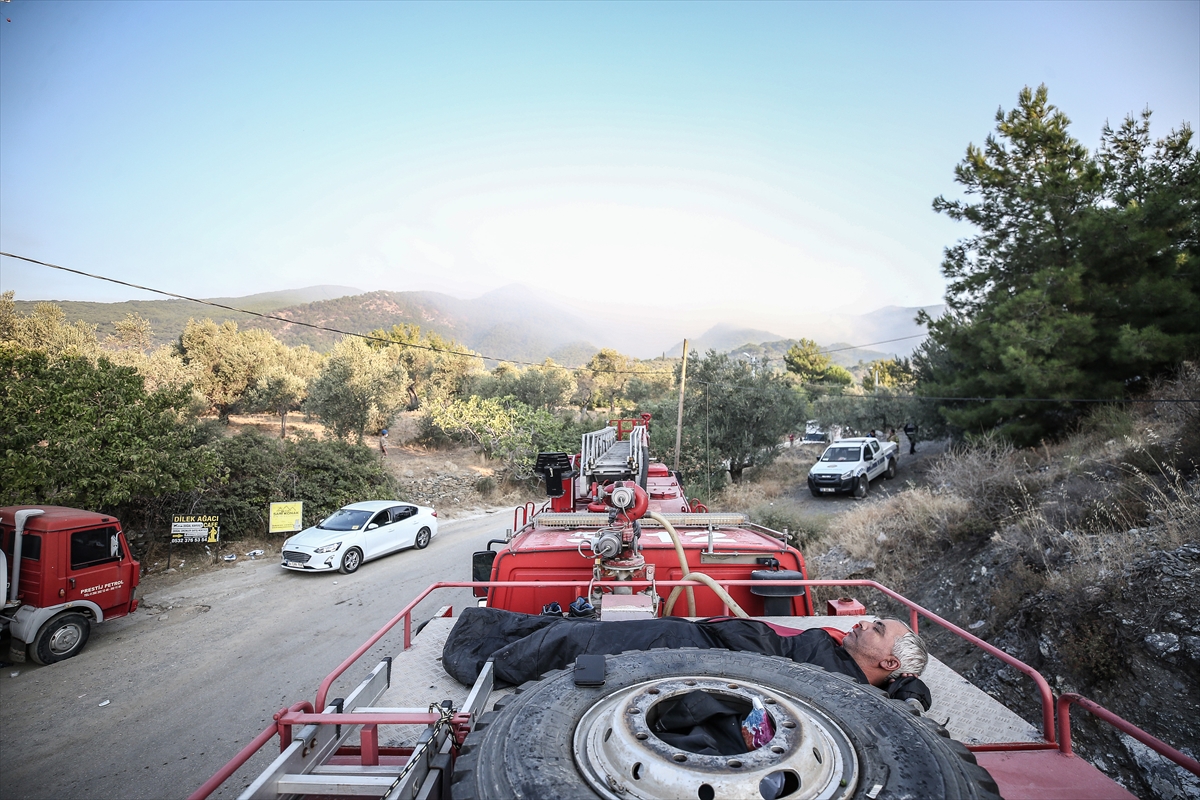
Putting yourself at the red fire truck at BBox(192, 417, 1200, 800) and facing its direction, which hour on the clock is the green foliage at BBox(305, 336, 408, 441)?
The green foliage is roughly at 11 o'clock from the red fire truck.

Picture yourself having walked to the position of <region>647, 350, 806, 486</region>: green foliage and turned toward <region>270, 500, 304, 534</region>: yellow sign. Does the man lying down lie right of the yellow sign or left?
left

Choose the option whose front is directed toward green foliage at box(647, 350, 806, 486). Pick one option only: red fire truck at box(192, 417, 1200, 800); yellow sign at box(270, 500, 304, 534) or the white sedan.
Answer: the red fire truck

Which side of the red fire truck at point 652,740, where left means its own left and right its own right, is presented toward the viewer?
back

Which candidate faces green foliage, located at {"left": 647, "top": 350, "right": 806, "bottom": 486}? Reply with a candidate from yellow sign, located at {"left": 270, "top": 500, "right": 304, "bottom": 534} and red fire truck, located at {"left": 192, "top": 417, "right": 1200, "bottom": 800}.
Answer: the red fire truck

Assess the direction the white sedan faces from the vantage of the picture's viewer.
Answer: facing the viewer and to the left of the viewer

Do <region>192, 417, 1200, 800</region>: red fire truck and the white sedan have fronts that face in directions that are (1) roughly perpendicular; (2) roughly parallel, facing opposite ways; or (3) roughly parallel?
roughly parallel, facing opposite ways

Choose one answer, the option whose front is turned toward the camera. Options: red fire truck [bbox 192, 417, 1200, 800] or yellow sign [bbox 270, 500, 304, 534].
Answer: the yellow sign

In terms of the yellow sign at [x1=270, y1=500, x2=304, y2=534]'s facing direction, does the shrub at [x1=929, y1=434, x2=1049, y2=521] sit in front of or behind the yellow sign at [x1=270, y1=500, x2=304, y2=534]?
in front

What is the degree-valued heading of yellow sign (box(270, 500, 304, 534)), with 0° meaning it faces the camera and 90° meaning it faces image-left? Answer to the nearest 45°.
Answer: approximately 0°

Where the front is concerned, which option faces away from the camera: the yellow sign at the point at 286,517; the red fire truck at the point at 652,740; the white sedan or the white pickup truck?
the red fire truck

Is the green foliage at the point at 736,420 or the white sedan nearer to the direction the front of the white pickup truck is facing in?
the white sedan

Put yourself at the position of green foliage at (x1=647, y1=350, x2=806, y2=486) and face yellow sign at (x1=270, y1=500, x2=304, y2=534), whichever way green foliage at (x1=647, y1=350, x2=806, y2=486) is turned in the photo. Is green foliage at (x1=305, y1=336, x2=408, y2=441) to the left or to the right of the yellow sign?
right

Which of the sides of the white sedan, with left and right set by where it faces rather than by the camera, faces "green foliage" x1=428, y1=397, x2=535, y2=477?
back

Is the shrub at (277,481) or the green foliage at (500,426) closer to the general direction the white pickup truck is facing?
the shrub

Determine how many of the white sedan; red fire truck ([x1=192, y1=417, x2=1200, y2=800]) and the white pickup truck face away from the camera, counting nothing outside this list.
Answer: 1

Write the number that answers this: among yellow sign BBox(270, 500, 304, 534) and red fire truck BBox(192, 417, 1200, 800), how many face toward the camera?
1
